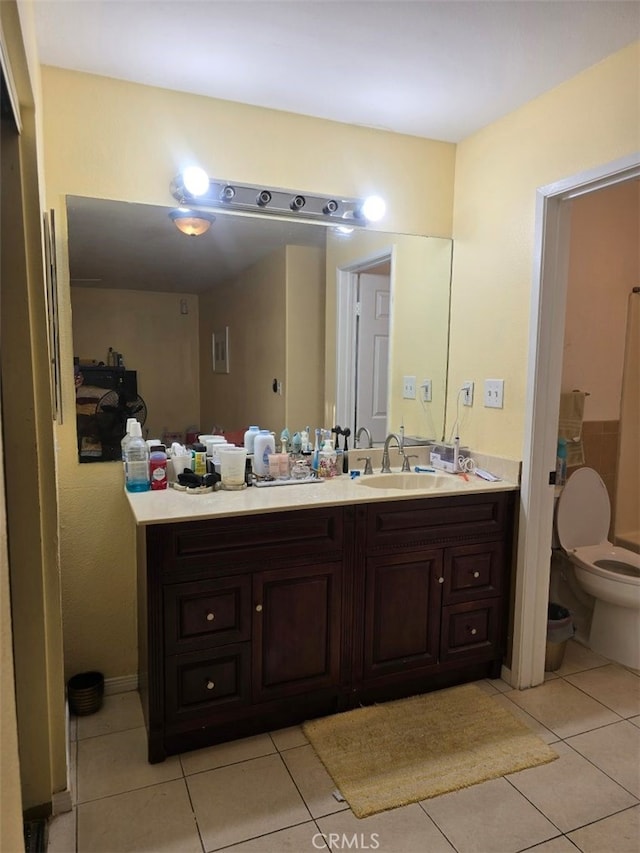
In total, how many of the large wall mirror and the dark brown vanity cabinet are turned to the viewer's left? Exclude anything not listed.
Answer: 0

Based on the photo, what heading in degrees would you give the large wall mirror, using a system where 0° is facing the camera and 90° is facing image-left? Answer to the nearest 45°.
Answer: approximately 315°

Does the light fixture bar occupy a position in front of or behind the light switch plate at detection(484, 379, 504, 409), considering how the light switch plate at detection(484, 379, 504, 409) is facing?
in front
